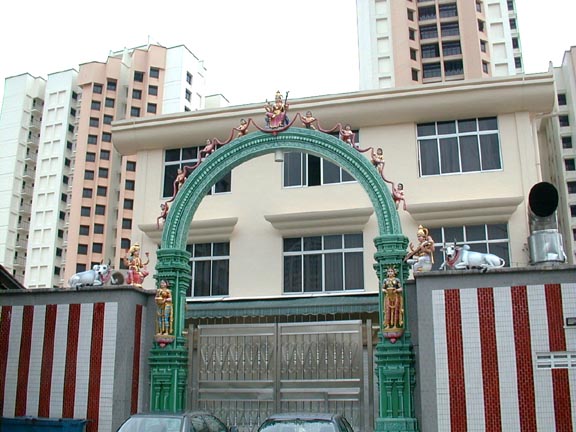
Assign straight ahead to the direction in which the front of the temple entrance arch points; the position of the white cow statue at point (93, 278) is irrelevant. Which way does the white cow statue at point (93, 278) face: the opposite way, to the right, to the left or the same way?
to the left

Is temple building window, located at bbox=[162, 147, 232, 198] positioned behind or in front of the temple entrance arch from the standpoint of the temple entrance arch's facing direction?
behind

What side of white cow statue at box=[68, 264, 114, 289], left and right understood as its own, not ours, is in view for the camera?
right

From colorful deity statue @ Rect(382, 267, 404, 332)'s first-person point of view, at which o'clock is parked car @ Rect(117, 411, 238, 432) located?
The parked car is roughly at 2 o'clock from the colorful deity statue.

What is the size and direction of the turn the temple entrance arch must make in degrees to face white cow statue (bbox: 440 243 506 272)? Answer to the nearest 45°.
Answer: approximately 45° to its left

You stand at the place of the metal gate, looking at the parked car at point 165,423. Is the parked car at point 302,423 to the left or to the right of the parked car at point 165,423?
left

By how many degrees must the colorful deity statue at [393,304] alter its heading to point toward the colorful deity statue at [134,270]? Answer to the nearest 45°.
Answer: approximately 90° to its right

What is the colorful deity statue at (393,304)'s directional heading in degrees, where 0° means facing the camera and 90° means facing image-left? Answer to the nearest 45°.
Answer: approximately 0°
